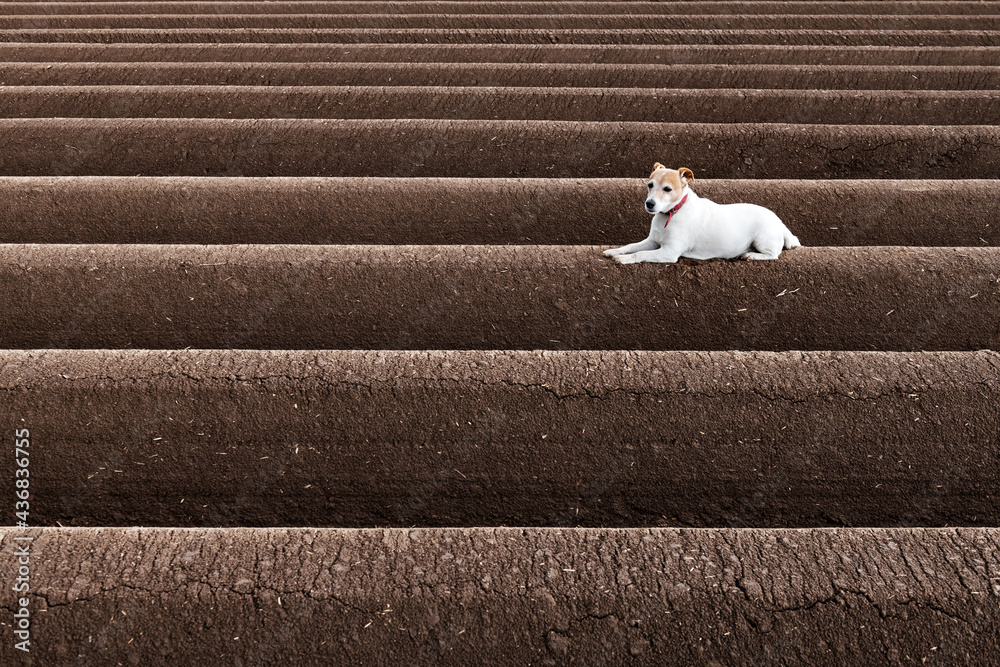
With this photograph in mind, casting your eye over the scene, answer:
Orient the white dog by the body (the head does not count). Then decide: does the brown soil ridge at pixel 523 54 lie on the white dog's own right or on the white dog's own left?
on the white dog's own right

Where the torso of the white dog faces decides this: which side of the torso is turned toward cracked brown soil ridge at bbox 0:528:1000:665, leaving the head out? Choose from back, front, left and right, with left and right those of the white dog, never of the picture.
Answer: left

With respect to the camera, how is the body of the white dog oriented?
to the viewer's left

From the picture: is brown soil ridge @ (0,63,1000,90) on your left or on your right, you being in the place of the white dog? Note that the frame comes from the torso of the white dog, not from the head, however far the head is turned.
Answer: on your right
